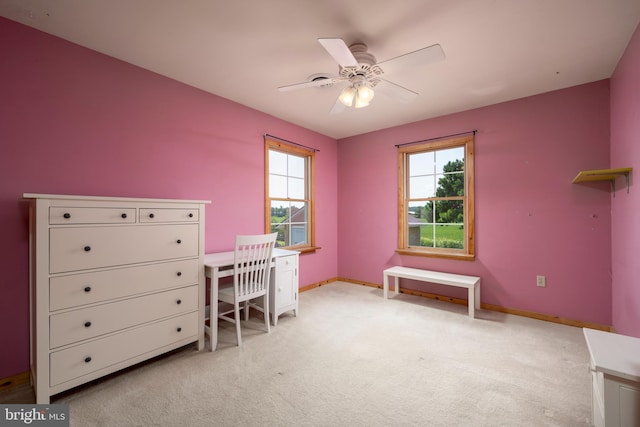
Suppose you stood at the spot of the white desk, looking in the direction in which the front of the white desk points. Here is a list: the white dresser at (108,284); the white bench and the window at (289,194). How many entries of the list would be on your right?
1

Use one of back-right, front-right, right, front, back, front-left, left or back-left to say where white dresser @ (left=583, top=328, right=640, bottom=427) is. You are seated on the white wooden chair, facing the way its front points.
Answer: back

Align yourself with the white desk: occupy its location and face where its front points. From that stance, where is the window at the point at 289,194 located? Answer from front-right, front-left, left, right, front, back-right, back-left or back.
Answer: left

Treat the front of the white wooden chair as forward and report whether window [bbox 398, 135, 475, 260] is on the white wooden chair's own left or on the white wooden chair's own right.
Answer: on the white wooden chair's own right

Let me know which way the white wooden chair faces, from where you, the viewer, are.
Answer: facing away from the viewer and to the left of the viewer

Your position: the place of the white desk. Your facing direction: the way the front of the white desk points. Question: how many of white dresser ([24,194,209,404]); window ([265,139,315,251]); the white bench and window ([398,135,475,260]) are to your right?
1

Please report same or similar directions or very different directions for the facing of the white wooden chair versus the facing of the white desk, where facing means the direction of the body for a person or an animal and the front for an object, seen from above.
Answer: very different directions

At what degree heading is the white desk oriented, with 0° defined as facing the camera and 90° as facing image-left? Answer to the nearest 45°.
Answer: approximately 315°
